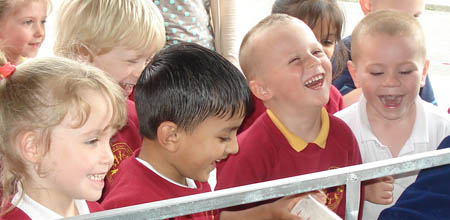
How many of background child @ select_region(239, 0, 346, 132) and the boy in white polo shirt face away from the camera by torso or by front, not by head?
0

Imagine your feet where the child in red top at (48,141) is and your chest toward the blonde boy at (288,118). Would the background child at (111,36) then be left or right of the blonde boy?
left

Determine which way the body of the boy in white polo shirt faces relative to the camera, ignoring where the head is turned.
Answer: toward the camera

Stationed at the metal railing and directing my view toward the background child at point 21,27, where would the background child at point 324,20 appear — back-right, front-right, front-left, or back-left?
front-right

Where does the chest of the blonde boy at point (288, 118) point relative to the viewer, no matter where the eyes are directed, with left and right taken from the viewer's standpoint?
facing the viewer and to the right of the viewer

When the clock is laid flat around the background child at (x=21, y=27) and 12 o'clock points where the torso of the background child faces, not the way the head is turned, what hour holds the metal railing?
The metal railing is roughly at 1 o'clock from the background child.

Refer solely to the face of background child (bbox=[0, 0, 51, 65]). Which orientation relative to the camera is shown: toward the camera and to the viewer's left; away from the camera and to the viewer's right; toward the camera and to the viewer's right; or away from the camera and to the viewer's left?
toward the camera and to the viewer's right

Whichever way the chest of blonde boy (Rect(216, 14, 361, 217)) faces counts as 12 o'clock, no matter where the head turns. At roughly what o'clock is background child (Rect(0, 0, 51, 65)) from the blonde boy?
The background child is roughly at 5 o'clock from the blonde boy.

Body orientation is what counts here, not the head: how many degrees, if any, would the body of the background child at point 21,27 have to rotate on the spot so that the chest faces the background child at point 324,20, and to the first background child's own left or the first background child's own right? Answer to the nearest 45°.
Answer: approximately 45° to the first background child's own left

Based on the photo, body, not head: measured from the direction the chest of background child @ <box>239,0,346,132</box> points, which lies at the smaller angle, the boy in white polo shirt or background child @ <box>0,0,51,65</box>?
the boy in white polo shirt

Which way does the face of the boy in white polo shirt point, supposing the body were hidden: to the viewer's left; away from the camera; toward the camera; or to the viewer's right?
toward the camera

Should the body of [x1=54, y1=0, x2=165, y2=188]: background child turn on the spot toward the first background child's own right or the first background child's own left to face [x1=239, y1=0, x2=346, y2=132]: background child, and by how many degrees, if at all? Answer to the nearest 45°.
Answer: approximately 45° to the first background child's own left
